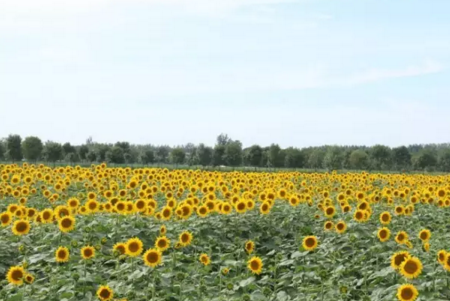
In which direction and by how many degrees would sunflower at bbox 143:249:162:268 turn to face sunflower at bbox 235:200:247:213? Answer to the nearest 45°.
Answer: approximately 135° to its left

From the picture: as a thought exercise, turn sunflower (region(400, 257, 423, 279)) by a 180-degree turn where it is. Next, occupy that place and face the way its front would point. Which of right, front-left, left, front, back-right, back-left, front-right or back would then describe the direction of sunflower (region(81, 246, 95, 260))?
left

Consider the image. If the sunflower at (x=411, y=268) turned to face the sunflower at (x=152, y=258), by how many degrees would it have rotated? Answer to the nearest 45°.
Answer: approximately 90° to its right

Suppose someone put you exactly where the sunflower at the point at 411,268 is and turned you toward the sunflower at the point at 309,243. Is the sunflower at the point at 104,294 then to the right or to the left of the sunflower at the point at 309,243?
left

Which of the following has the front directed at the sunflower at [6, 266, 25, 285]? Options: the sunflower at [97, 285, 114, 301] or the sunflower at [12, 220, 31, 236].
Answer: the sunflower at [12, 220, 31, 236]

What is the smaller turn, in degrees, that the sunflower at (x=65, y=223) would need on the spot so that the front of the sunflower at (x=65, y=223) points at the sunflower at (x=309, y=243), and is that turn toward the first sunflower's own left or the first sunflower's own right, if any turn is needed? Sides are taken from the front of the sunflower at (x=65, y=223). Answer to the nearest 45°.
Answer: approximately 45° to the first sunflower's own left

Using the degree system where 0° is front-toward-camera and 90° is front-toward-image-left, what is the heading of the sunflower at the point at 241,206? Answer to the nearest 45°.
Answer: approximately 0°

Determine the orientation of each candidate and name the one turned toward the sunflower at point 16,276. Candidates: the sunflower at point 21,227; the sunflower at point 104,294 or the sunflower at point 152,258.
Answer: the sunflower at point 21,227

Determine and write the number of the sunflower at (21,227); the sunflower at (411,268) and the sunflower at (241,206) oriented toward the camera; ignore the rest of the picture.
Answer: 3

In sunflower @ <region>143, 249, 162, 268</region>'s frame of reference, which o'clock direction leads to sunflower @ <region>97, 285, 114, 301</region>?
sunflower @ <region>97, 285, 114, 301</region> is roughly at 1 o'clock from sunflower @ <region>143, 249, 162, 268</region>.
